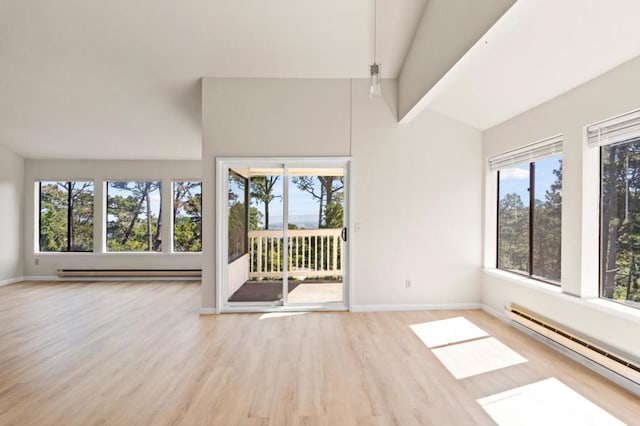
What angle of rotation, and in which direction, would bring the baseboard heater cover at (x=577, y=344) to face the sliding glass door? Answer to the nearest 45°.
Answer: approximately 45° to its right

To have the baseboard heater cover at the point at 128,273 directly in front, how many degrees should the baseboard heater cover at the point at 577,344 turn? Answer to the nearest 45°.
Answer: approximately 45° to its right

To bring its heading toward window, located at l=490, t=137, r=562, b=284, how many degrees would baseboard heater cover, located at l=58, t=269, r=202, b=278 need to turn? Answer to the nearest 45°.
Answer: approximately 45° to its left

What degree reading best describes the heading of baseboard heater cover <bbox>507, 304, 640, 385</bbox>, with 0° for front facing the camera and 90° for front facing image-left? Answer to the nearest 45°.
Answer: approximately 45°

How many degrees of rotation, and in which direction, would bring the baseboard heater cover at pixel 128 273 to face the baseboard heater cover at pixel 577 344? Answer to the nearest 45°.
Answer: approximately 45° to its left
